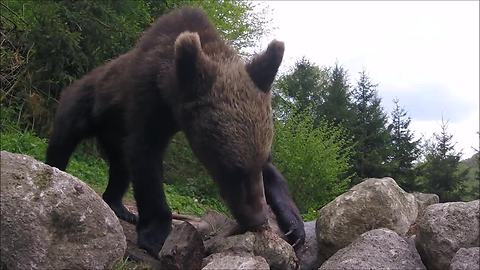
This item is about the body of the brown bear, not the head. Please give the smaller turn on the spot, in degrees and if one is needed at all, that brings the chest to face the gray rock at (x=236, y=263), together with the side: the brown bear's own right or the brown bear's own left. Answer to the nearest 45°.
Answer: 0° — it already faces it

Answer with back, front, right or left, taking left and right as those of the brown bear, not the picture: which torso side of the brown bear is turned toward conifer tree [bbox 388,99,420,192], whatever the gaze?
left

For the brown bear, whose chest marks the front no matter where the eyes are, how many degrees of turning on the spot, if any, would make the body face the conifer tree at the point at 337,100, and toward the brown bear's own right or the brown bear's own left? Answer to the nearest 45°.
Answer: approximately 135° to the brown bear's own left

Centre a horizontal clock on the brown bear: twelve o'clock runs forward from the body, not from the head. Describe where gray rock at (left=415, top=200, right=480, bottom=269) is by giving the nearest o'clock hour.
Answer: The gray rock is roughly at 11 o'clock from the brown bear.

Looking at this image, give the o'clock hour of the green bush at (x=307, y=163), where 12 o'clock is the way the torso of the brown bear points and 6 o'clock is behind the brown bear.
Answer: The green bush is roughly at 8 o'clock from the brown bear.

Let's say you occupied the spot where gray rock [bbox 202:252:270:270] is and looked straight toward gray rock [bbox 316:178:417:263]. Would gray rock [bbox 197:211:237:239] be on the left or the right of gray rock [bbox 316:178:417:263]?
left

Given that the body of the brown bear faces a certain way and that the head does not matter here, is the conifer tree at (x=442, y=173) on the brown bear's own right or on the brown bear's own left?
on the brown bear's own left
